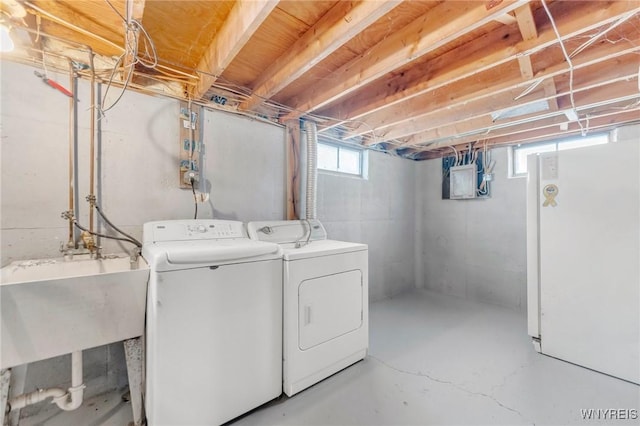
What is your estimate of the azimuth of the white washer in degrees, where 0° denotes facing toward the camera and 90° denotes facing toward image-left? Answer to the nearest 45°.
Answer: approximately 315°

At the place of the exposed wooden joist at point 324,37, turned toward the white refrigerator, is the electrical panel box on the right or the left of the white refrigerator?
left

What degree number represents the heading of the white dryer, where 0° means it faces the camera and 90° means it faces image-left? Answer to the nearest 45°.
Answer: approximately 315°

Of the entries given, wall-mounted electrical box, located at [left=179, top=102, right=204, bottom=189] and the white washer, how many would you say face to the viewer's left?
0

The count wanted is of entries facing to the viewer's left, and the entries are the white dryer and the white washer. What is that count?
0

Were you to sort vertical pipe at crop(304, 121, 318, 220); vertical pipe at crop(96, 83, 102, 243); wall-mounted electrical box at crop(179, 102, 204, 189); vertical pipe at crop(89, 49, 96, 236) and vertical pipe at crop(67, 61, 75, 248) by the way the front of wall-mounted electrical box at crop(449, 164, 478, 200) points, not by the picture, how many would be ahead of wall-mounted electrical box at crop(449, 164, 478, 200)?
5

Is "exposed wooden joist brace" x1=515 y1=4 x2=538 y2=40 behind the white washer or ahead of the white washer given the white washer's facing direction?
ahead

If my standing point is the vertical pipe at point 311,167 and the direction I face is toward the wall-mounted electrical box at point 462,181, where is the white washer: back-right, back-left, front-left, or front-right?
back-right

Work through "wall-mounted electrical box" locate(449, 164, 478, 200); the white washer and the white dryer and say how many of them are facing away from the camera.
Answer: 0

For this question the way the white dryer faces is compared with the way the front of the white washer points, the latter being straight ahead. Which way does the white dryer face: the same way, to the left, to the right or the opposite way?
the same way

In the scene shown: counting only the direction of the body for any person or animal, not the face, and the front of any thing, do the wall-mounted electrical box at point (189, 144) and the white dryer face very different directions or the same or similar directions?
same or similar directions

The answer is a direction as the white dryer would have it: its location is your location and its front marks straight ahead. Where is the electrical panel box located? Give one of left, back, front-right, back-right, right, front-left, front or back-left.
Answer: left

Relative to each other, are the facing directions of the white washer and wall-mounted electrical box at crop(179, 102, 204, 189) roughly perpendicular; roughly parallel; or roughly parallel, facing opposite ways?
roughly parallel

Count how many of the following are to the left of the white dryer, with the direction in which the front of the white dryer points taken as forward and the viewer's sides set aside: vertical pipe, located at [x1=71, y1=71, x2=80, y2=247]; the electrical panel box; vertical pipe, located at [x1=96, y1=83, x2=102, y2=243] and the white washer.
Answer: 1

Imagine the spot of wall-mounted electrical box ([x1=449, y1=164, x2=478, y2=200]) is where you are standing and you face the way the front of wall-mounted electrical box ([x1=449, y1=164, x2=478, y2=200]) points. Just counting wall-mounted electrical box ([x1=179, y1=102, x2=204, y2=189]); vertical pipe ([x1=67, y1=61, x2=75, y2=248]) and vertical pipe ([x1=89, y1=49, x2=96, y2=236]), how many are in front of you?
3

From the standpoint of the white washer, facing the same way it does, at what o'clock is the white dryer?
The white dryer is roughly at 10 o'clock from the white washer.
